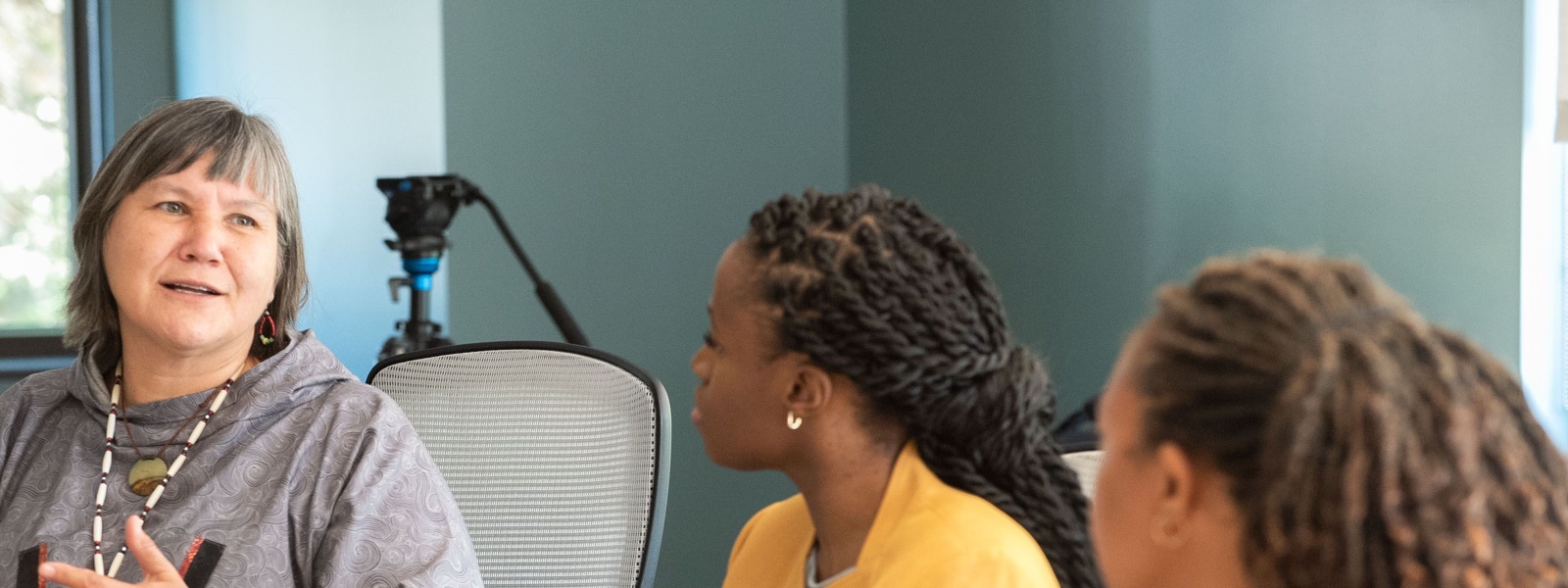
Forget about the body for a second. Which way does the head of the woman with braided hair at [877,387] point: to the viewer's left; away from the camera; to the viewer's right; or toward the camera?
to the viewer's left

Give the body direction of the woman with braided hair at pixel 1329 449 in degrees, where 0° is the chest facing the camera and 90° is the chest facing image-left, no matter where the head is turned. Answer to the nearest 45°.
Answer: approximately 135°

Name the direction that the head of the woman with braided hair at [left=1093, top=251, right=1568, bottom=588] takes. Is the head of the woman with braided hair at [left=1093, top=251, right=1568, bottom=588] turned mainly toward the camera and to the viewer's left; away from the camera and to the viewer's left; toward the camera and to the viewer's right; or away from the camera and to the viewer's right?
away from the camera and to the viewer's left

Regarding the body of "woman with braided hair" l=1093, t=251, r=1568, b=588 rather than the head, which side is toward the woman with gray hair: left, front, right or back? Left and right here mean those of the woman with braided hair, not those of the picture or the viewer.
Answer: front

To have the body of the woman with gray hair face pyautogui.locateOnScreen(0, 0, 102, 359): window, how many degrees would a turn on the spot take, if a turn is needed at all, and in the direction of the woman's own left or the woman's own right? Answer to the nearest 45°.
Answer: approximately 135° to the woman's own right

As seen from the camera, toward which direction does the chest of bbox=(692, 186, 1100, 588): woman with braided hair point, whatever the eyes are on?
to the viewer's left

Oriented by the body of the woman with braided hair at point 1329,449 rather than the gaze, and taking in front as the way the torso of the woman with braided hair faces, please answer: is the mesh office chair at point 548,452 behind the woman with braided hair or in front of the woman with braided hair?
in front

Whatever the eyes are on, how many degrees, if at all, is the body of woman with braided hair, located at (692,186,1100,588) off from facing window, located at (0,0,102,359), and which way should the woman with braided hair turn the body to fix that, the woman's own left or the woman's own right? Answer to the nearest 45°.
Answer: approximately 45° to the woman's own right

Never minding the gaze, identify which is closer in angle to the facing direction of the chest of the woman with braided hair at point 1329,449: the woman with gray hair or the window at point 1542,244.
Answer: the woman with gray hair
